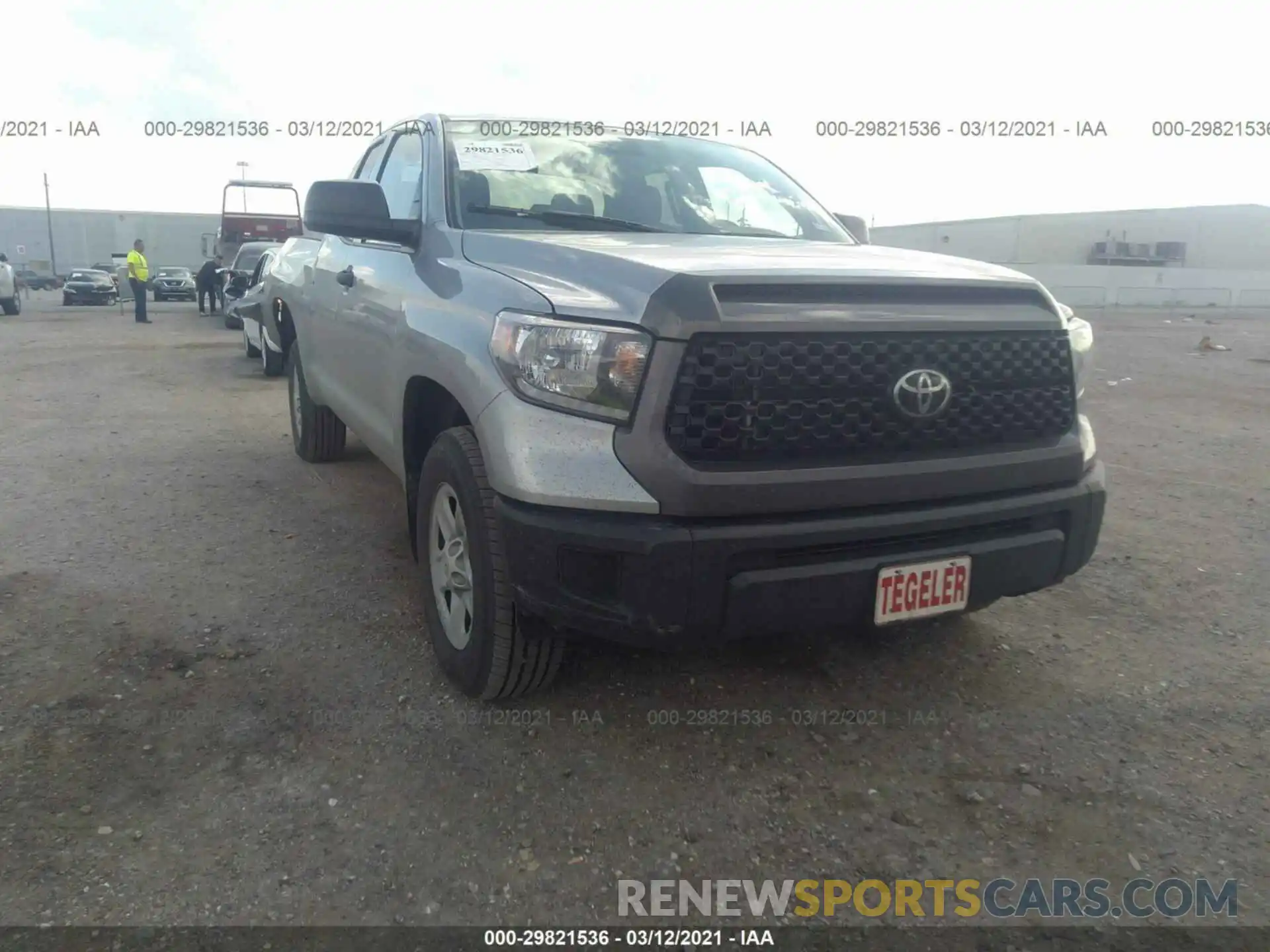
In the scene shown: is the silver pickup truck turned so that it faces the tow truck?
no

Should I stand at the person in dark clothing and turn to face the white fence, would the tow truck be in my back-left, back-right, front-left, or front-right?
front-left

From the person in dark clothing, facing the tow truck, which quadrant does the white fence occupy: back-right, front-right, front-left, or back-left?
front-right

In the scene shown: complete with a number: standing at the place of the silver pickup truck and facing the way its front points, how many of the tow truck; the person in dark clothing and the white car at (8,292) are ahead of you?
0

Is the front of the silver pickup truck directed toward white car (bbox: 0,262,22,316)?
no

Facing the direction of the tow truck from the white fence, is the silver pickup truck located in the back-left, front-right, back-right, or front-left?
front-left

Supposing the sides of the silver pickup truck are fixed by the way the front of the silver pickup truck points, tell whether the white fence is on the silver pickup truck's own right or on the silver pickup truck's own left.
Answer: on the silver pickup truck's own left

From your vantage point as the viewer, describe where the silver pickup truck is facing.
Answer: facing the viewer and to the right of the viewer

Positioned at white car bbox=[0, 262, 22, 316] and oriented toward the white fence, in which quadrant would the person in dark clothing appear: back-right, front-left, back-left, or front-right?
front-right

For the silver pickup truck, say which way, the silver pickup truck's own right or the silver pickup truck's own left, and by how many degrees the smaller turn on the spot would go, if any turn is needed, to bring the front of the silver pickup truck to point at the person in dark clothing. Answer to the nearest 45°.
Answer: approximately 180°

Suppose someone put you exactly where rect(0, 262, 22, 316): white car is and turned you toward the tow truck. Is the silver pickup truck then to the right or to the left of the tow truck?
right
